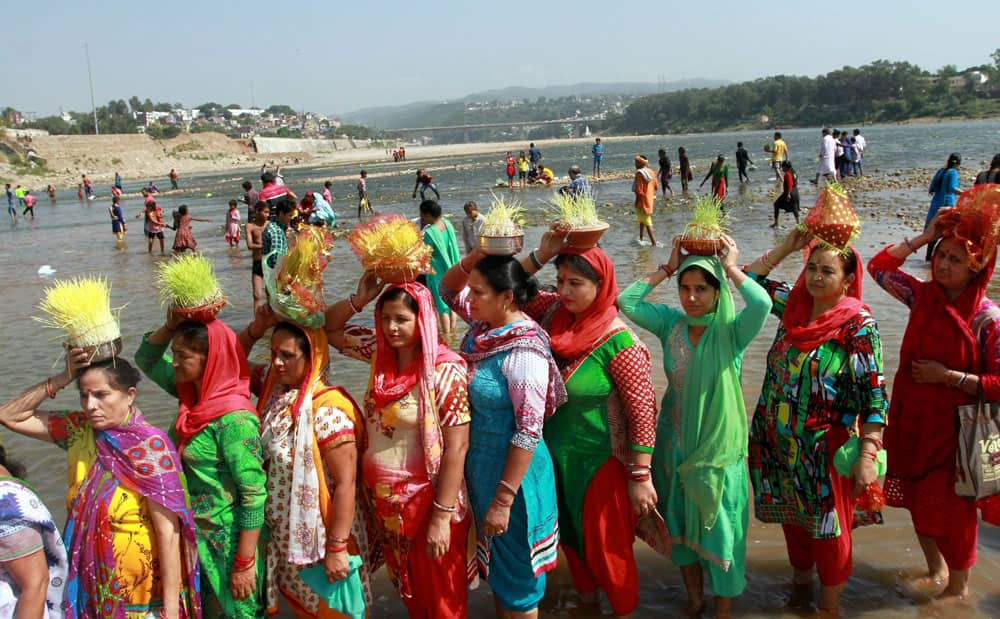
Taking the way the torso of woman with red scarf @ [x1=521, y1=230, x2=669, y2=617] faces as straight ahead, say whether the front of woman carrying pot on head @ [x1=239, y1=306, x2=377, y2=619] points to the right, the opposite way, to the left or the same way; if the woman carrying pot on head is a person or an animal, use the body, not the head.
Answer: the same way

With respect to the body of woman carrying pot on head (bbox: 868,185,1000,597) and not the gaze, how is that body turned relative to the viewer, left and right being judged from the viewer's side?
facing the viewer and to the left of the viewer

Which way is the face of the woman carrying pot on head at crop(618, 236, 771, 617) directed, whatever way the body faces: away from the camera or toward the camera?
toward the camera

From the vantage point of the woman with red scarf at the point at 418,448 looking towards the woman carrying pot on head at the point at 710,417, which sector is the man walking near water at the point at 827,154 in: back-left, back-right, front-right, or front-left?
front-left

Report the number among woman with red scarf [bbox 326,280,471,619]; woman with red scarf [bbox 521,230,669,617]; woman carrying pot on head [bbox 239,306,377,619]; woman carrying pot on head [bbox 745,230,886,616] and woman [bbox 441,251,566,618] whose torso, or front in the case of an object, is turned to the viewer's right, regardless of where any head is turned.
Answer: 0

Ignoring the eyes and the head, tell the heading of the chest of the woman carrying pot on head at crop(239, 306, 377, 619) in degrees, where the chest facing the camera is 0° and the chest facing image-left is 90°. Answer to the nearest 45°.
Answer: approximately 45°

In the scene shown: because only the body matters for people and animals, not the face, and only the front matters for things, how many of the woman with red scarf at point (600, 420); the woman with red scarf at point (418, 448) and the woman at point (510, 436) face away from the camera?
0

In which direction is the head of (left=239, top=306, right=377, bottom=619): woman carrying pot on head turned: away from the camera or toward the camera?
toward the camera

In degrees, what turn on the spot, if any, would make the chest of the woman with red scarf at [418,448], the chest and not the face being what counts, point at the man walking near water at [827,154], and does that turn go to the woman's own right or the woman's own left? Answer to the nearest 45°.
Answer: approximately 180°

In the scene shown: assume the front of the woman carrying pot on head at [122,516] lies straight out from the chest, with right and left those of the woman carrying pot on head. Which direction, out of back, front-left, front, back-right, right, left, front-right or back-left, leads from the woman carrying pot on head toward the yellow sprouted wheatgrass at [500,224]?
back-left
